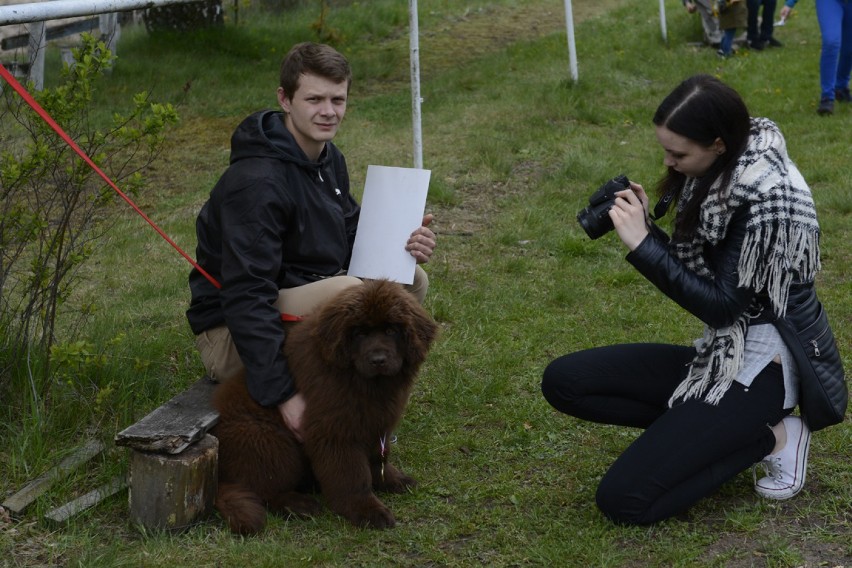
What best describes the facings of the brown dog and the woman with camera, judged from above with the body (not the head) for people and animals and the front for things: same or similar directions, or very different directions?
very different directions

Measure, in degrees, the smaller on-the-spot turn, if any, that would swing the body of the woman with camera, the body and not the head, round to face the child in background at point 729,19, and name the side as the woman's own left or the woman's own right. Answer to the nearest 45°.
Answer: approximately 90° to the woman's own right

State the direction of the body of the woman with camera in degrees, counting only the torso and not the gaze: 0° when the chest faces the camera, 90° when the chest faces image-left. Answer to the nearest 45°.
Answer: approximately 90°

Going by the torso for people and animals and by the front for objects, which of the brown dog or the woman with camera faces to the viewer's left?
the woman with camera

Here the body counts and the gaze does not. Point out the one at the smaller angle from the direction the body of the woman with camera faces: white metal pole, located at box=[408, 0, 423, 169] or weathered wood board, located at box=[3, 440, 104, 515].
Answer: the weathered wood board

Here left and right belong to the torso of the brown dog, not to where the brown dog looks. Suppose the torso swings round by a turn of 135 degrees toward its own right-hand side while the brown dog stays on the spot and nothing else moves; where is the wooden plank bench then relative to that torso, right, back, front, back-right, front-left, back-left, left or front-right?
front

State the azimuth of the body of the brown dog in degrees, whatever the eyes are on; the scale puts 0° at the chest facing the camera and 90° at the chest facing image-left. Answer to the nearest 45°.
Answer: approximately 315°

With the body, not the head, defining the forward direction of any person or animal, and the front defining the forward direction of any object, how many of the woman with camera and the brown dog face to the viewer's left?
1

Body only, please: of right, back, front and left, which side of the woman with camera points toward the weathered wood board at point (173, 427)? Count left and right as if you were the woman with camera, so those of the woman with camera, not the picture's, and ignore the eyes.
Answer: front

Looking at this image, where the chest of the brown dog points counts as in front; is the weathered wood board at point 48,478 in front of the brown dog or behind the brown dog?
behind

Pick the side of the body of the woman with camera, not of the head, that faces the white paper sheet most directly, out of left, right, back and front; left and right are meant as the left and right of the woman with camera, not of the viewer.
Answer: front

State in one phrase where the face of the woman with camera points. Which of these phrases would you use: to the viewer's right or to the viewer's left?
to the viewer's left

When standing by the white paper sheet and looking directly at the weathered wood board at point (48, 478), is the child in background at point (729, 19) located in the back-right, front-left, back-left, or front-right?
back-right
